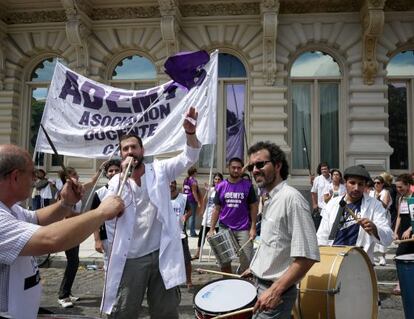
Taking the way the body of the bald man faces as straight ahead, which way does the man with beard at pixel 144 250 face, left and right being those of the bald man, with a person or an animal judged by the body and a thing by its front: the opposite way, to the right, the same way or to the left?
to the right

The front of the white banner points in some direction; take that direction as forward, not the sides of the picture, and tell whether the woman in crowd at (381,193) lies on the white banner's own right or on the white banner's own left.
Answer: on the white banner's own left

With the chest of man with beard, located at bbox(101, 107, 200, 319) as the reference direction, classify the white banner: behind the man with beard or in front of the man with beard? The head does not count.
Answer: behind

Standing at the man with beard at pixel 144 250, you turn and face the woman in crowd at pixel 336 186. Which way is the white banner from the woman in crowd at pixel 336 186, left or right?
left

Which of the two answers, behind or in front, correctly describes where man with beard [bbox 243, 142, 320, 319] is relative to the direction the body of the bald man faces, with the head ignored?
in front

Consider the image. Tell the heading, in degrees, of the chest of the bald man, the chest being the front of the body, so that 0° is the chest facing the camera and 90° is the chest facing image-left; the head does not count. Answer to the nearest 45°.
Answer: approximately 270°

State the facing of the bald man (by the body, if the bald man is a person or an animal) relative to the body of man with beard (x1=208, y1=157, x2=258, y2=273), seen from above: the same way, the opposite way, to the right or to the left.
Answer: to the left

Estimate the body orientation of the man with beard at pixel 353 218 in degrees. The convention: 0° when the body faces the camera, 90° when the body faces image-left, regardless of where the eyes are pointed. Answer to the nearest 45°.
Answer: approximately 0°

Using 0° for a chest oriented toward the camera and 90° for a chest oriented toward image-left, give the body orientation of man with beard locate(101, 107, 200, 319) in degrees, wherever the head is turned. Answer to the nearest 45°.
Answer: approximately 0°

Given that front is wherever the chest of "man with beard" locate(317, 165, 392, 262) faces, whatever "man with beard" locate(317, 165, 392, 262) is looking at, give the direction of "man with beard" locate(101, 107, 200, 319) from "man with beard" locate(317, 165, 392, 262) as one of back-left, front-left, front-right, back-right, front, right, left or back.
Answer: front-right

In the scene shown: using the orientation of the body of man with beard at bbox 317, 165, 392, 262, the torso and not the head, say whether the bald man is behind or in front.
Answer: in front

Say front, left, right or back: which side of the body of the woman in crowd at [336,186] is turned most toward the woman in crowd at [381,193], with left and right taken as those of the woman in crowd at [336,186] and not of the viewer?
left
